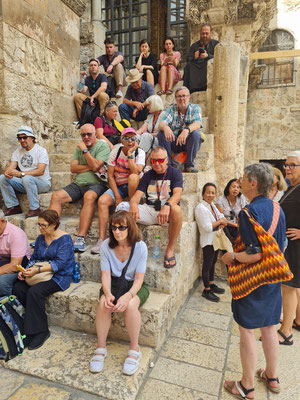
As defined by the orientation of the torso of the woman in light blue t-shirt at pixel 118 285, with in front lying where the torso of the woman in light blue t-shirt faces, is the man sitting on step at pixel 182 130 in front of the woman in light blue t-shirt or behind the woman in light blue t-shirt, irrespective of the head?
behind

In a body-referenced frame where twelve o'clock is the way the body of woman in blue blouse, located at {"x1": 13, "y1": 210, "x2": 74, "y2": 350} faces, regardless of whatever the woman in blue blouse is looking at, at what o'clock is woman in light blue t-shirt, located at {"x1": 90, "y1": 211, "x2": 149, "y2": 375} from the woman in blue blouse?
The woman in light blue t-shirt is roughly at 9 o'clock from the woman in blue blouse.

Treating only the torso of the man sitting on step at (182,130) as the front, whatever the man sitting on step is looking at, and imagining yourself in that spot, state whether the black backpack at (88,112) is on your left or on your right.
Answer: on your right

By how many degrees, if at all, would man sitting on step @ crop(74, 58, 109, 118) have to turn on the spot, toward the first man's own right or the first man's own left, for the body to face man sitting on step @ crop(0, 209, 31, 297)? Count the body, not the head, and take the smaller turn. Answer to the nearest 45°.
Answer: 0° — they already face them

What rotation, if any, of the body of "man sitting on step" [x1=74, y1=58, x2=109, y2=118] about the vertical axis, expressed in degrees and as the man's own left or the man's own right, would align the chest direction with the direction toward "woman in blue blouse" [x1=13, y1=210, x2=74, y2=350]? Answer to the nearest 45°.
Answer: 0° — they already face them

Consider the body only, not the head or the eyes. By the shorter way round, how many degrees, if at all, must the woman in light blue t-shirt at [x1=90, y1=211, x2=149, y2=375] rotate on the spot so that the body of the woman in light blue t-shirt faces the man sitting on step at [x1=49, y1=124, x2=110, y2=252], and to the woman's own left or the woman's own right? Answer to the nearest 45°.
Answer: approximately 180°
